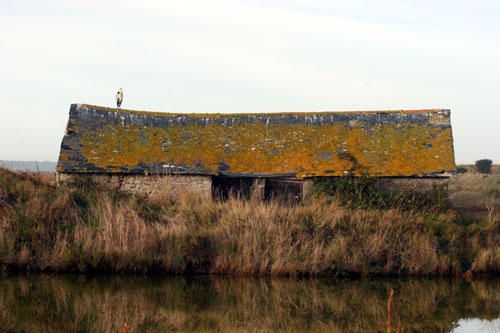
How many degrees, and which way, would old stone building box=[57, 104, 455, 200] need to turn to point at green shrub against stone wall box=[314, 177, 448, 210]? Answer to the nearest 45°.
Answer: approximately 45° to its left

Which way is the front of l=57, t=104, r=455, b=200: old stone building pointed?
toward the camera
